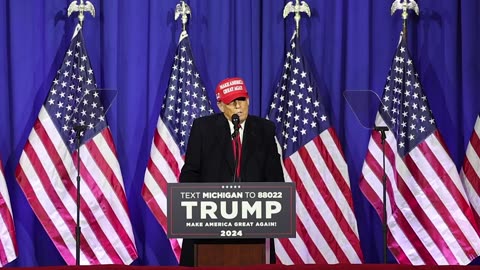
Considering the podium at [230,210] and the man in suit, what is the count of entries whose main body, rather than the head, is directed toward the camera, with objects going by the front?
2

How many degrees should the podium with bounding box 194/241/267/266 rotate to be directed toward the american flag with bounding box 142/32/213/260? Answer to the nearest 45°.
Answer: approximately 180°

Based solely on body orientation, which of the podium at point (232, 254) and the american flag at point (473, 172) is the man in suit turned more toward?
the podium

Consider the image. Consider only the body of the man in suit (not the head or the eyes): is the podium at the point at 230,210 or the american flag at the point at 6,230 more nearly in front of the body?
the podium

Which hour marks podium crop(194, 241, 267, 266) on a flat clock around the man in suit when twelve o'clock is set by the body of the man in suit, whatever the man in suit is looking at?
The podium is roughly at 12 o'clock from the man in suit.

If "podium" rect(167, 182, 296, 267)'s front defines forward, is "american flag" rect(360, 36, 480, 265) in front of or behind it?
behind

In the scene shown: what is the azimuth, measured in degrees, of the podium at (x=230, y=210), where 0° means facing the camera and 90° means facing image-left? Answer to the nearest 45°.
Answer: approximately 0°

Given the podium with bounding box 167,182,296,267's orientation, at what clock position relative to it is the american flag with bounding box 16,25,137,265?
The american flag is roughly at 5 o'clock from the podium.

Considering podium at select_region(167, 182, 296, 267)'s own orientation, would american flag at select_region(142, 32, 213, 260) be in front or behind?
behind
